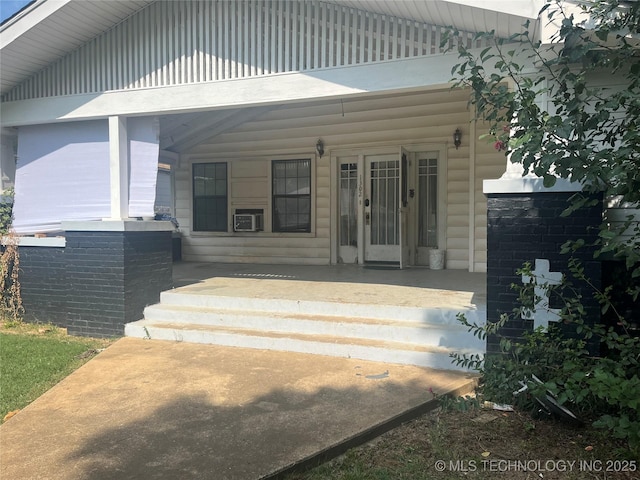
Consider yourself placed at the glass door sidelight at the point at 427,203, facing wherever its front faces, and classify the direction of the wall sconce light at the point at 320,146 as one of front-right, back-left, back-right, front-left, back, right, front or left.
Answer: right

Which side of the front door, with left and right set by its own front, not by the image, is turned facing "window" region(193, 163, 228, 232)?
right

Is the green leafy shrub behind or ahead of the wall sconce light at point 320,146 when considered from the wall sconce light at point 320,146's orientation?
ahead

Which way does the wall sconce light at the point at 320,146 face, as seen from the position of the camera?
facing the viewer

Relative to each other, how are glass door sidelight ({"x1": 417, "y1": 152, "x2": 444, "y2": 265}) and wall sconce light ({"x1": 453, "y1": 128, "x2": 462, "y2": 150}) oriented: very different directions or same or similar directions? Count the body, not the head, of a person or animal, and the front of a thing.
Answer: same or similar directions

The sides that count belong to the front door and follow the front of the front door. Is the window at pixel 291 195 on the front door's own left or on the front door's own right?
on the front door's own right

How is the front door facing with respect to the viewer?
toward the camera

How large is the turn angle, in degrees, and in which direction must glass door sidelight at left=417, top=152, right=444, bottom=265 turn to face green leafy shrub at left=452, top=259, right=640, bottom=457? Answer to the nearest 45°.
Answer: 0° — it already faces it

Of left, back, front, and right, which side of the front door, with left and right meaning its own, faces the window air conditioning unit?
right

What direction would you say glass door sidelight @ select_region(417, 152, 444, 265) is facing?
toward the camera

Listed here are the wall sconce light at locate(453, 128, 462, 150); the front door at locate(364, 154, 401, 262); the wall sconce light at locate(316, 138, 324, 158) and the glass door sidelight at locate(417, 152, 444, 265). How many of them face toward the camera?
4
